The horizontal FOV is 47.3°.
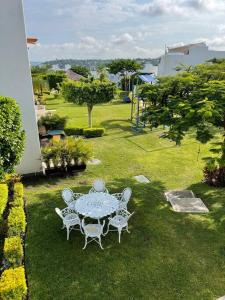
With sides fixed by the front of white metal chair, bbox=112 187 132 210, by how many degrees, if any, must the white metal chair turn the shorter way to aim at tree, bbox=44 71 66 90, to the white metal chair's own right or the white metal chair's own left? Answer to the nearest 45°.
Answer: approximately 135° to the white metal chair's own right

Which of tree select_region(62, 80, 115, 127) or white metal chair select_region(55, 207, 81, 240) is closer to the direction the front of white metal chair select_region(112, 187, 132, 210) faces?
the white metal chair

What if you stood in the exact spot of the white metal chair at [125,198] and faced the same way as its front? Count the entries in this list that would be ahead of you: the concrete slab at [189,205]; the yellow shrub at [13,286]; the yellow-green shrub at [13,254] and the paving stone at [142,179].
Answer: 2

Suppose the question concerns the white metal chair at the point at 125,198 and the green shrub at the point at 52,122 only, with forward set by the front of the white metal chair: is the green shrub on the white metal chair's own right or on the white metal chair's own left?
on the white metal chair's own right

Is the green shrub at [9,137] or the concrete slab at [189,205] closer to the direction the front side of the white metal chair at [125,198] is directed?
the green shrub

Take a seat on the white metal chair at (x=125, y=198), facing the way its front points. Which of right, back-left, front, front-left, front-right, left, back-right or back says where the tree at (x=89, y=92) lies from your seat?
back-right

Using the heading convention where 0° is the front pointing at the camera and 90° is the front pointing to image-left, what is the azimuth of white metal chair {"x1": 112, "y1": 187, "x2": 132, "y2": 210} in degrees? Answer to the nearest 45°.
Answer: approximately 45°

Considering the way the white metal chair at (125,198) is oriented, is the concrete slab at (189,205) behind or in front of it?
behind

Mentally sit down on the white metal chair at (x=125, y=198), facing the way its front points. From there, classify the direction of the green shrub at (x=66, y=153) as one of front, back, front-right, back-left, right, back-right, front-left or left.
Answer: right

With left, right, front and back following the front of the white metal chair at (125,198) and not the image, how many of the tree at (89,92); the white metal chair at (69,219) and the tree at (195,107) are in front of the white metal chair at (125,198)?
1

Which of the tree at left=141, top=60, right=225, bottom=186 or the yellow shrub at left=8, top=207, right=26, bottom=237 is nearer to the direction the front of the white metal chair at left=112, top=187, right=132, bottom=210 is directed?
the yellow shrub

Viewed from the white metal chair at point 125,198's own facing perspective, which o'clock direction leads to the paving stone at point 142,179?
The paving stone is roughly at 5 o'clock from the white metal chair.

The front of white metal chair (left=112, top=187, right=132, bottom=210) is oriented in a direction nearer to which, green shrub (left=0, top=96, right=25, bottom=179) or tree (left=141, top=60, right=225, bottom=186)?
the green shrub

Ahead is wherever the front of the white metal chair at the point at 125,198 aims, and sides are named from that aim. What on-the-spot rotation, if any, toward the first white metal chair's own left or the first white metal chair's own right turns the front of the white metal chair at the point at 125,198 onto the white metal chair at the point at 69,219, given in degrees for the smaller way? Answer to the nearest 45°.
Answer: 0° — it already faces it
